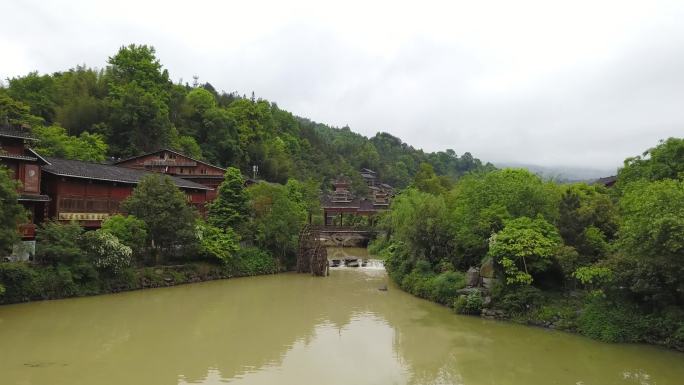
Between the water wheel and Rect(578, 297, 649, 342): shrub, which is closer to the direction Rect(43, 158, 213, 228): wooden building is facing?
the shrub

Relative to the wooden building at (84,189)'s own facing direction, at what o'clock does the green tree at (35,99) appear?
The green tree is roughly at 7 o'clock from the wooden building.

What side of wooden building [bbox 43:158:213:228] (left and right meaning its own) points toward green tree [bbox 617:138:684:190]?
front

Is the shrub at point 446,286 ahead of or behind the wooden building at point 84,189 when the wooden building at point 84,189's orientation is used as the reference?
ahead

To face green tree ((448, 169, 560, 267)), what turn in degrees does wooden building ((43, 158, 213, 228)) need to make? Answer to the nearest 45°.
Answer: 0° — it already faces it

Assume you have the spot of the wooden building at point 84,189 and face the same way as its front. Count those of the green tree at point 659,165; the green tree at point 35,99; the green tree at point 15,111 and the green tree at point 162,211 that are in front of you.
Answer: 2

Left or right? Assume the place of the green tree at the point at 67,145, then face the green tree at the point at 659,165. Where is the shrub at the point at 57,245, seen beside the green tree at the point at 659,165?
right

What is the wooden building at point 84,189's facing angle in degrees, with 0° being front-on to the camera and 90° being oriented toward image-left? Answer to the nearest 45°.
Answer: approximately 315°

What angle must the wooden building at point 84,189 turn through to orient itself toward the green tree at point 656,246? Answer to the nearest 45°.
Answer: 0° — it already faces it

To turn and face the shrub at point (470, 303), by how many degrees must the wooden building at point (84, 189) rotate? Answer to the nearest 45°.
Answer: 0° — it already faces it

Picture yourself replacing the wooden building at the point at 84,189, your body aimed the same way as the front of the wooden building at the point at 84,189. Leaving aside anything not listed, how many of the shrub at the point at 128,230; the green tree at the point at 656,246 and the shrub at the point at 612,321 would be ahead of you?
3

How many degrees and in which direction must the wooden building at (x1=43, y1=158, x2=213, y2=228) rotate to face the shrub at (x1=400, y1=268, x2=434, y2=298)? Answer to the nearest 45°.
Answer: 0° — it already faces it

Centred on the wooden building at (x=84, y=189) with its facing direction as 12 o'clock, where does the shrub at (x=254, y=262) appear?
The shrub is roughly at 10 o'clock from the wooden building.
